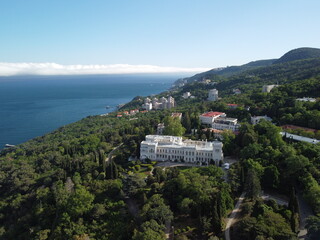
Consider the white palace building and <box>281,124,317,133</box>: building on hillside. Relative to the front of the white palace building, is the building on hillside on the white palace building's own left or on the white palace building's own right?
on the white palace building's own left

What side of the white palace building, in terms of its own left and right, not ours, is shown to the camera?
front
